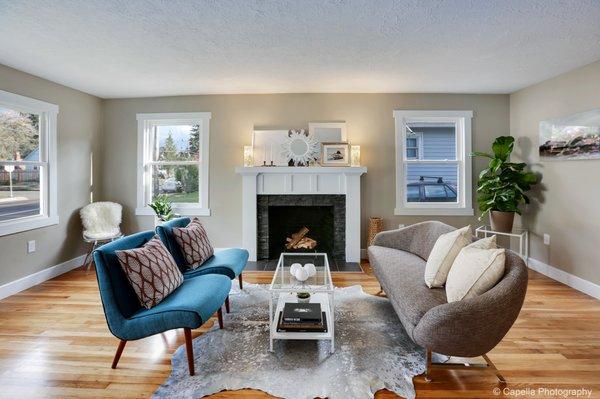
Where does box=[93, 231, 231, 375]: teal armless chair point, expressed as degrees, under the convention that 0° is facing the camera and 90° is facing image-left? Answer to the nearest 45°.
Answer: approximately 315°

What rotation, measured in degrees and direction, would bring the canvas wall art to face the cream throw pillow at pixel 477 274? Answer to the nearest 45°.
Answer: approximately 45° to its left

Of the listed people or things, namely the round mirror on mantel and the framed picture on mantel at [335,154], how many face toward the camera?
2

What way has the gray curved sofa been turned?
to the viewer's left

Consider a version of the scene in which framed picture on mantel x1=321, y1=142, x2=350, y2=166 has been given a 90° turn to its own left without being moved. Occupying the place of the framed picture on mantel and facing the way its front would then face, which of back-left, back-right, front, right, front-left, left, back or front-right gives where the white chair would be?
back

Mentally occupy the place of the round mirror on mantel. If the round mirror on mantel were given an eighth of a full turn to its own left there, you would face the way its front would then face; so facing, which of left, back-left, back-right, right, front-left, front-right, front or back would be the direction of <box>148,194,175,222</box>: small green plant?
back-right

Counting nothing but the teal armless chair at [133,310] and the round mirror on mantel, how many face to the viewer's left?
0

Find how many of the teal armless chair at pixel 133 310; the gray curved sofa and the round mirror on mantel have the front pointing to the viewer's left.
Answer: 1

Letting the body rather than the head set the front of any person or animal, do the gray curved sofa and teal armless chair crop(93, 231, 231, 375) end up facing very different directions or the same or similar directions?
very different directions

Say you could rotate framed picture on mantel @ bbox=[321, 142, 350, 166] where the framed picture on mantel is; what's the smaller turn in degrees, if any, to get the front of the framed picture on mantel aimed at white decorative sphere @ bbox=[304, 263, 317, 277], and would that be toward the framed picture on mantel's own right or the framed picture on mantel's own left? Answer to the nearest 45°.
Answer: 0° — it already faces it

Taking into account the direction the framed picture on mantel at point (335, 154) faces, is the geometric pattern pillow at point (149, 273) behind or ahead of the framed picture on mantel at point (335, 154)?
ahead

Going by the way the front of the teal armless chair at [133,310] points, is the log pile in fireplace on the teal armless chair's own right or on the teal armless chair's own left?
on the teal armless chair's own left
